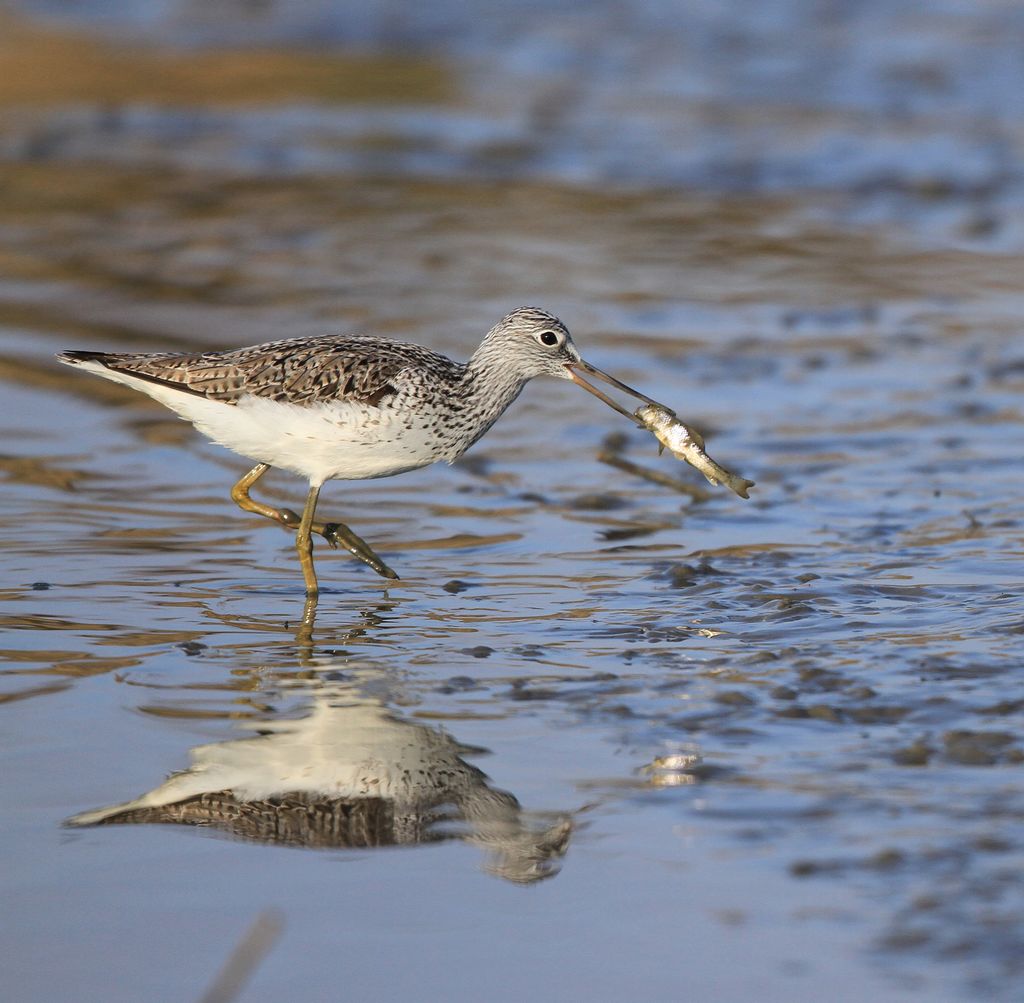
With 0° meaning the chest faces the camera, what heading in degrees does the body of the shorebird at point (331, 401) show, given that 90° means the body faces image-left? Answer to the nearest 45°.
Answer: approximately 270°
